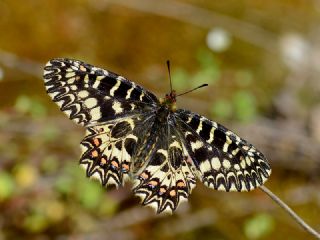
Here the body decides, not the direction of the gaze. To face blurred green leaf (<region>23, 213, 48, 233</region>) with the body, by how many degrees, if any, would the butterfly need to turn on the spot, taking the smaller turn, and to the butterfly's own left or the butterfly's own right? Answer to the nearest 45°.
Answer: approximately 90° to the butterfly's own left

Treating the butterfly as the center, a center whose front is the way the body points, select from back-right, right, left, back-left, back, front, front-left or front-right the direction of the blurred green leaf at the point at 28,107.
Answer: left

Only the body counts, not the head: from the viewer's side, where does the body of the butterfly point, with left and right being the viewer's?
facing away from the viewer and to the right of the viewer

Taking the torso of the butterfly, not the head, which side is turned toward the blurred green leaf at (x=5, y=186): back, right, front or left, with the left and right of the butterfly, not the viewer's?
left
